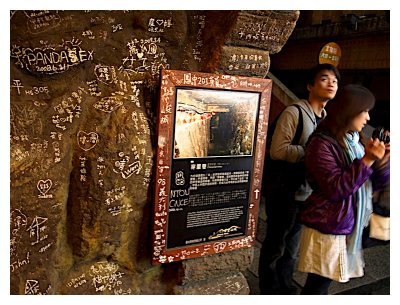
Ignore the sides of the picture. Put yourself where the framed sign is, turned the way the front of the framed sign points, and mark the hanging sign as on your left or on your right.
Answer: on your left

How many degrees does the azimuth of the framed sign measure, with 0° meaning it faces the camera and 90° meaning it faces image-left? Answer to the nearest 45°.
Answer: approximately 315°

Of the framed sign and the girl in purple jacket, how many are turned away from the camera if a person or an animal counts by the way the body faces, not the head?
0
